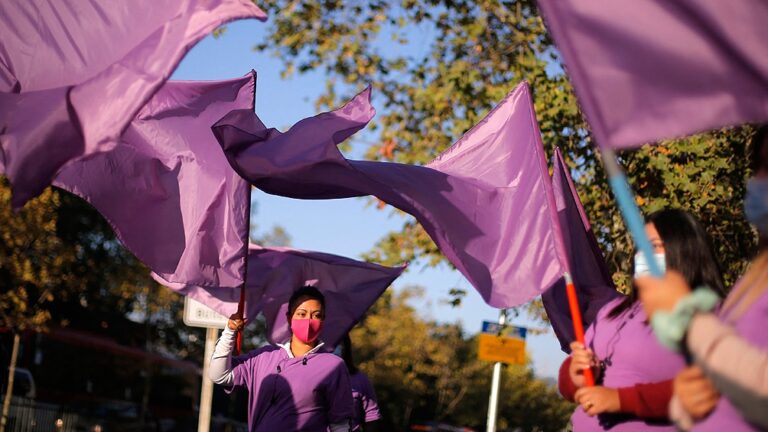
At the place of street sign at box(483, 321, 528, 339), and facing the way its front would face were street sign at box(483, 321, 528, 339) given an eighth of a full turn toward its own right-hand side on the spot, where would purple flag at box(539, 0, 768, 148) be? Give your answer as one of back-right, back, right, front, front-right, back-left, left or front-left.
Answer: front-left

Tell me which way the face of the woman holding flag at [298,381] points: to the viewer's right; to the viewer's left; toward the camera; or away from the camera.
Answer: toward the camera

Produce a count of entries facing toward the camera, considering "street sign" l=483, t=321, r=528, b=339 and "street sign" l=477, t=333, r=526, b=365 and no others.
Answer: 2

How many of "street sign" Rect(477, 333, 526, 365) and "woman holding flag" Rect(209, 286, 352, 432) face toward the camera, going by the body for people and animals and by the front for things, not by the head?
2

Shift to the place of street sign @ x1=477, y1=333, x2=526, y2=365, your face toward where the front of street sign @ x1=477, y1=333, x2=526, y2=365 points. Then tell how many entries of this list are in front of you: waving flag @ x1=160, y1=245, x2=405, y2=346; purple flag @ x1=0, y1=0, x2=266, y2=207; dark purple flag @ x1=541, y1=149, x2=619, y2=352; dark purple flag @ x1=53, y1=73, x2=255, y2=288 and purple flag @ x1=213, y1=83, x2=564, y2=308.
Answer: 5

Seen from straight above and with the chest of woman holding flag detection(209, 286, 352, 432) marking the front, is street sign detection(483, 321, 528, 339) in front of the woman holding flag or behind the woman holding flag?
behind

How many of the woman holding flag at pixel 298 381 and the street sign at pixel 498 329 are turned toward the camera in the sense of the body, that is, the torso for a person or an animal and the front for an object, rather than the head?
2

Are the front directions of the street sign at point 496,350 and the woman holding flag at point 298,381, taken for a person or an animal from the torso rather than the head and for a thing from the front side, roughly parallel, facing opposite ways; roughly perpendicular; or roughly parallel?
roughly parallel

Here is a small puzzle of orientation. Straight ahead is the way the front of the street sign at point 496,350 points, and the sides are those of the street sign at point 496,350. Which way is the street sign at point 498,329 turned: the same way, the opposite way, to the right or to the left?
the same way

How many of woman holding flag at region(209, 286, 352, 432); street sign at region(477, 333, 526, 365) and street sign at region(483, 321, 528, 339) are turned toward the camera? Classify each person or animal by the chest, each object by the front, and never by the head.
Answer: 3

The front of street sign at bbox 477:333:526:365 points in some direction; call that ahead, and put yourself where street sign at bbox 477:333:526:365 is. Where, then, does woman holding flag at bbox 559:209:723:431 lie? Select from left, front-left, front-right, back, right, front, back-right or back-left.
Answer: front

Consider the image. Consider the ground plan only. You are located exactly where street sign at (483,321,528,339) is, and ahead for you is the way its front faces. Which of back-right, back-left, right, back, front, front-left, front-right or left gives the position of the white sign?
front-right

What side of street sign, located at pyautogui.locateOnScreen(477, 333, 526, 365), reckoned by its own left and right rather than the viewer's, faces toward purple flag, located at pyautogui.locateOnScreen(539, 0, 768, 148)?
front

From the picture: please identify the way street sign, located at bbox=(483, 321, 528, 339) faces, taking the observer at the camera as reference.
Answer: facing the viewer
